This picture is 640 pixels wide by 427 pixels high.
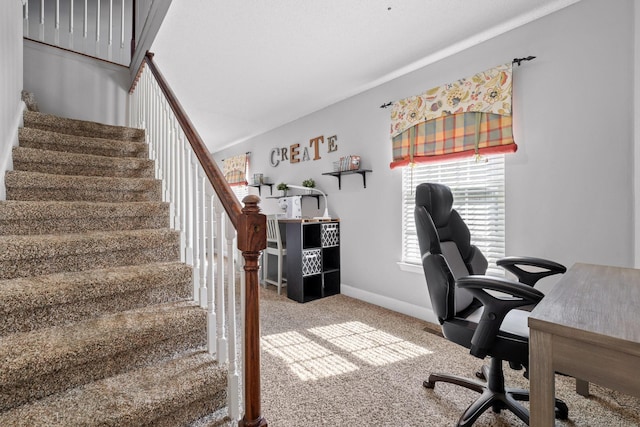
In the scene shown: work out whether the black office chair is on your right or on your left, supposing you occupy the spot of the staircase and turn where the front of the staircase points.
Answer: on your left

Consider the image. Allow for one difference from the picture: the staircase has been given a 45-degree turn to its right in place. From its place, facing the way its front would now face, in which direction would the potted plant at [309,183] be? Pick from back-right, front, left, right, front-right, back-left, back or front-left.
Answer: back

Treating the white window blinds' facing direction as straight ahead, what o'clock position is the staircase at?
The staircase is roughly at 12 o'clock from the white window blinds.

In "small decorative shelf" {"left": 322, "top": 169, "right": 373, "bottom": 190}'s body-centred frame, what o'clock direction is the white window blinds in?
The white window blinds is roughly at 9 o'clock from the small decorative shelf.

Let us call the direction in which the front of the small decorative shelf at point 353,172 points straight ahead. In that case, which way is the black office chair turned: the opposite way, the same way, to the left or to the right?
to the left

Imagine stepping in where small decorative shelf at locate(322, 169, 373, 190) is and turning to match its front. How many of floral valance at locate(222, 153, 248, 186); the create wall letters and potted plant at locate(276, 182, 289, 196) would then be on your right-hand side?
3

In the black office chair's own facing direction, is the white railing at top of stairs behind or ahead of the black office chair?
behind

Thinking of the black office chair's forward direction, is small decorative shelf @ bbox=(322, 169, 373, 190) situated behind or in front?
behind
